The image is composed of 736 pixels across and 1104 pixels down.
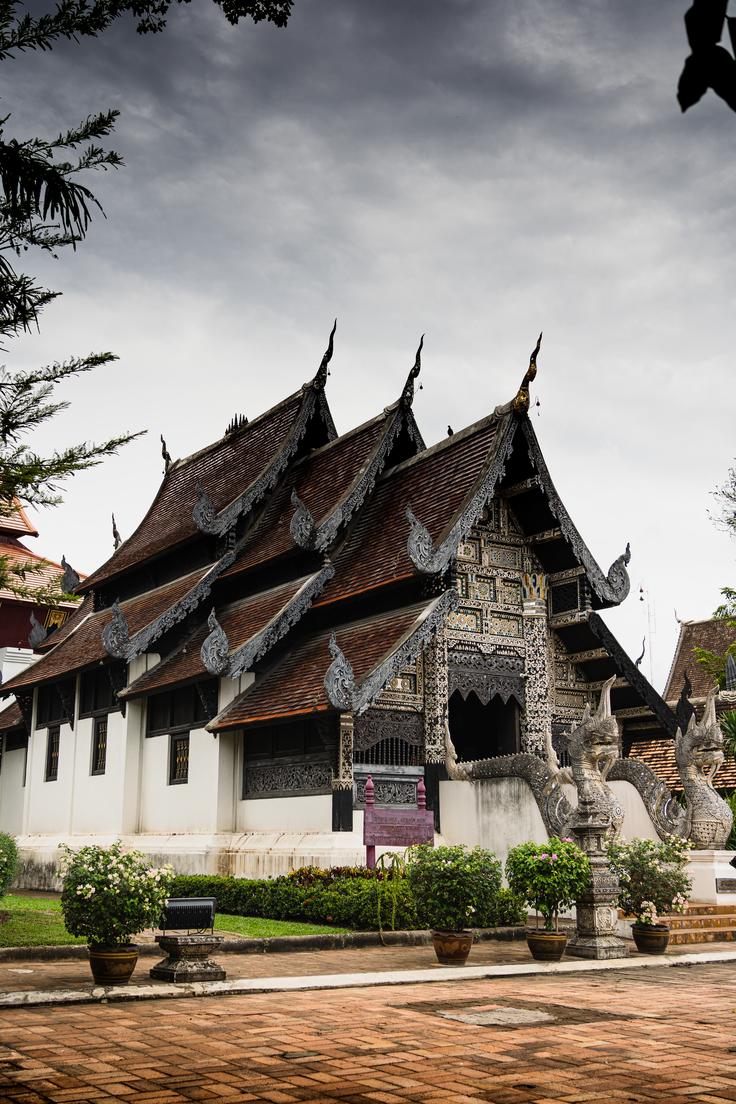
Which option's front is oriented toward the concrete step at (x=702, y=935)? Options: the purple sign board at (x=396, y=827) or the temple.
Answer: the temple

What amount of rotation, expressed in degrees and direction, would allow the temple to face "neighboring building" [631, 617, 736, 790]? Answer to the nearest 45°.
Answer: approximately 90° to its left

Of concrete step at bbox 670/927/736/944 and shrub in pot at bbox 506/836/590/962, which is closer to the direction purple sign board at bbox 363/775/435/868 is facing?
the shrub in pot

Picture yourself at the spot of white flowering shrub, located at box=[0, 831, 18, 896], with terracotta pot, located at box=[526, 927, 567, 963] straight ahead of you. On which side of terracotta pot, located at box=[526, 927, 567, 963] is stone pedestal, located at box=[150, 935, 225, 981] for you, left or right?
right

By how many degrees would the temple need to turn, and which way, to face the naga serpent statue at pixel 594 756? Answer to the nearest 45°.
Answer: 0° — it already faces it

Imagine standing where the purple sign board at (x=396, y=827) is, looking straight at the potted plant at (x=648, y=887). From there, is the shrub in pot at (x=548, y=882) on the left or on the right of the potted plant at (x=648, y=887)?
right

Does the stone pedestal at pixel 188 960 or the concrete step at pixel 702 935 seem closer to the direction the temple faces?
the concrete step

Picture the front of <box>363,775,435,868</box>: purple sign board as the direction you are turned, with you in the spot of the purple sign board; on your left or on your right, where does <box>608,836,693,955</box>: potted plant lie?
on your left

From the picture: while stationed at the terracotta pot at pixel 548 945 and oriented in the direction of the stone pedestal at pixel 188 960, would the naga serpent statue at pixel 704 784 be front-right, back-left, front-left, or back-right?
back-right

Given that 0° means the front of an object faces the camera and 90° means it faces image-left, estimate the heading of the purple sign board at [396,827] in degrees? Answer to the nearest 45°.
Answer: approximately 0°

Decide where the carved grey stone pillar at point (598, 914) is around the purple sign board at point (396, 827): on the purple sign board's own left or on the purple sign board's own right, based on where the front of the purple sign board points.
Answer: on the purple sign board's own left
